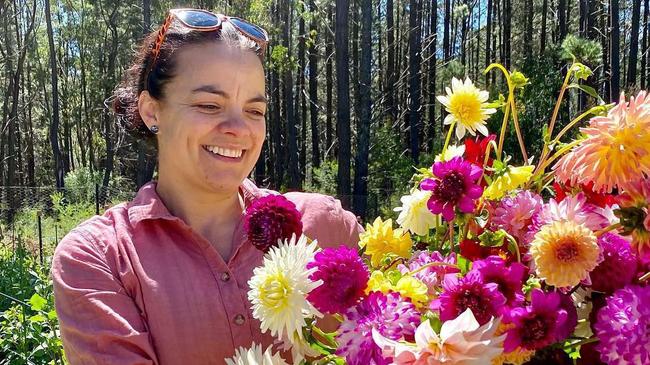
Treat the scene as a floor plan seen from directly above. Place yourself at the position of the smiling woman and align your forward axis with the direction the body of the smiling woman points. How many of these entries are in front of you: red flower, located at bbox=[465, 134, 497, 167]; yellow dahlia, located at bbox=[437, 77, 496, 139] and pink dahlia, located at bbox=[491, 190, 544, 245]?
3

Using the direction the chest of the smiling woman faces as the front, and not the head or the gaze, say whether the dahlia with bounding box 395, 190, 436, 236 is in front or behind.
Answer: in front

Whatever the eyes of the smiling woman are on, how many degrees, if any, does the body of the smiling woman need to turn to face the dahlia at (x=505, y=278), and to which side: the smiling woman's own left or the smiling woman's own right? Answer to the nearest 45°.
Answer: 0° — they already face it

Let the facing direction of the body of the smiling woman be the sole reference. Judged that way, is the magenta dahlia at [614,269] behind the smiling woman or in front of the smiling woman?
in front

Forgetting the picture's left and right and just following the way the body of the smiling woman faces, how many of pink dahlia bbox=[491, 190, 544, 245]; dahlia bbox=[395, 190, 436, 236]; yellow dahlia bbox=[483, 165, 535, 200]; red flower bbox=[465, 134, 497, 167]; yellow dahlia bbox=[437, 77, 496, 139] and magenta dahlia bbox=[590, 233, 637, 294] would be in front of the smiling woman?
6

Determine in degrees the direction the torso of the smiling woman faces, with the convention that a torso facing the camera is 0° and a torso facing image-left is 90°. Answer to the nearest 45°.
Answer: approximately 315°

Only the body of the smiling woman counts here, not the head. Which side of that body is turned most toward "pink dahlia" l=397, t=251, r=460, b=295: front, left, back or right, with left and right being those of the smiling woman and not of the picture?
front

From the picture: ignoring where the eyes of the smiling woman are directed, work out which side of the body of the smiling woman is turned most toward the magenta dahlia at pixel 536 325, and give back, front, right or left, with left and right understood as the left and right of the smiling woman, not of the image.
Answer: front

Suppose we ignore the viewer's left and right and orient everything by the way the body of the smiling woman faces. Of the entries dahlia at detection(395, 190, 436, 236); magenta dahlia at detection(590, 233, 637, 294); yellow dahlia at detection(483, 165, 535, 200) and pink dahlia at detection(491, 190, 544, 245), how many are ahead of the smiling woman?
4
